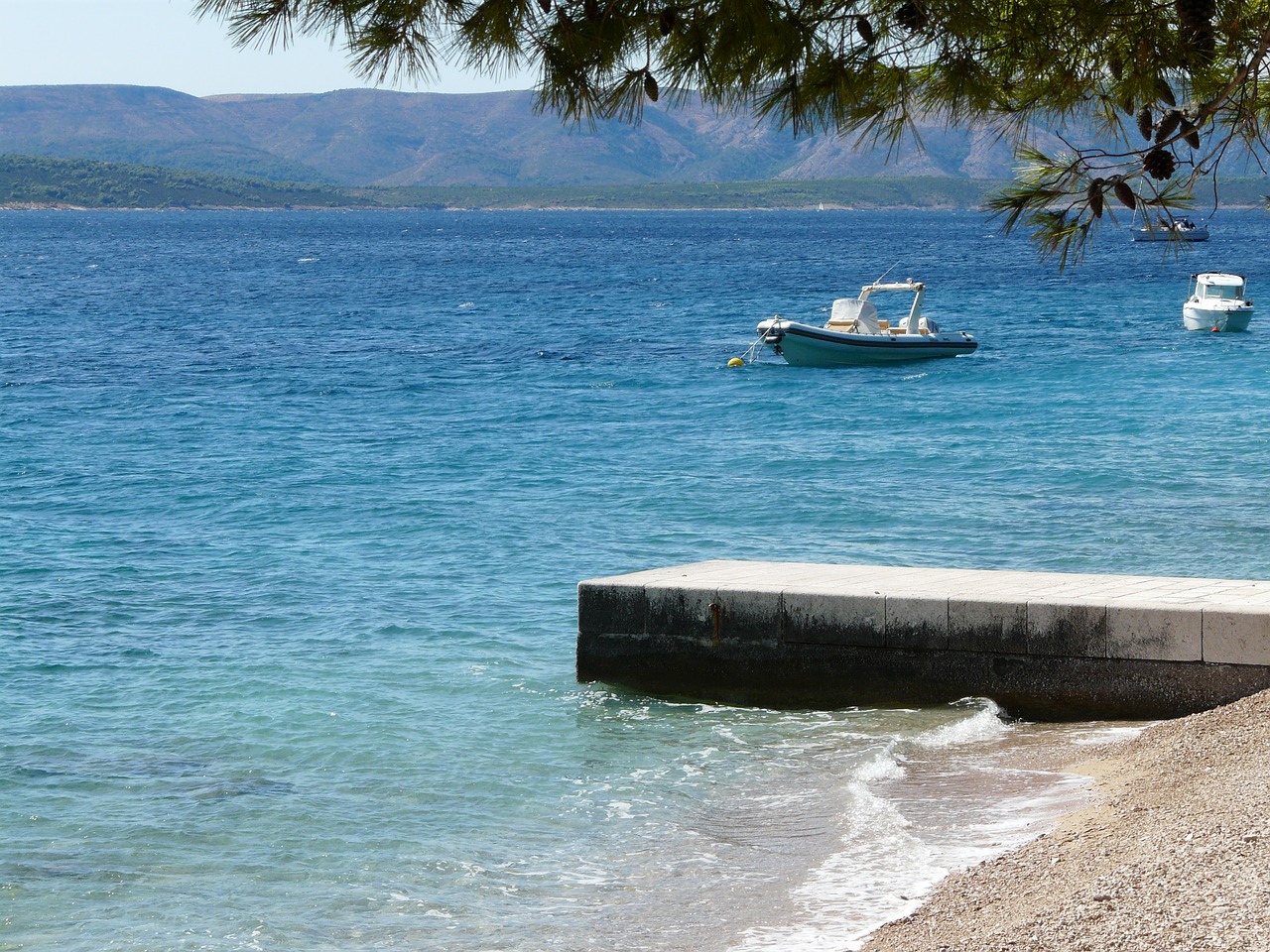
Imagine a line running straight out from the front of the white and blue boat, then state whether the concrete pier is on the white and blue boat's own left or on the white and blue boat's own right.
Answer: on the white and blue boat's own left

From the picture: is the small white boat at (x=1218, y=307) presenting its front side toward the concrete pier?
yes

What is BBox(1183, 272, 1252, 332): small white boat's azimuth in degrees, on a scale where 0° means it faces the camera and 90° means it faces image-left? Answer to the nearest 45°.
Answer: approximately 0°

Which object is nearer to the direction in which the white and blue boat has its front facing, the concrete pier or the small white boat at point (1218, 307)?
the concrete pier

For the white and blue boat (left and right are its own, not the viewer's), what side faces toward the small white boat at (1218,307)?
back

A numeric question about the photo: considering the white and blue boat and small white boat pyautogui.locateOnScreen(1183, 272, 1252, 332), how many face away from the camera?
0

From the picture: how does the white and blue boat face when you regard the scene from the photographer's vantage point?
facing the viewer and to the left of the viewer

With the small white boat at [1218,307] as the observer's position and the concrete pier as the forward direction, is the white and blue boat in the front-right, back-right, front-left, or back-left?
front-right

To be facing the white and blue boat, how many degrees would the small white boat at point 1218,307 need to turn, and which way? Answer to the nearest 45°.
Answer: approximately 45° to its right

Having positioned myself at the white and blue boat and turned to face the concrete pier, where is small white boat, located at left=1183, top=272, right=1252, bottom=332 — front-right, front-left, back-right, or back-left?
back-left
